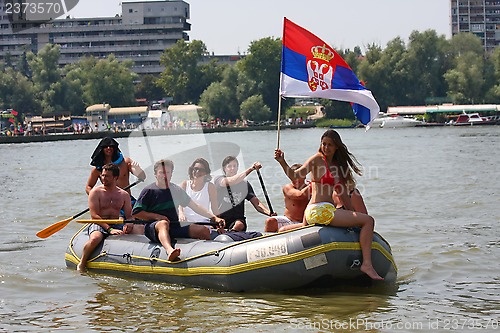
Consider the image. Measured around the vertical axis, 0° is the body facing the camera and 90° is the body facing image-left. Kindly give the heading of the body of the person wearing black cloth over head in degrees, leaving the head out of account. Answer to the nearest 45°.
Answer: approximately 0°

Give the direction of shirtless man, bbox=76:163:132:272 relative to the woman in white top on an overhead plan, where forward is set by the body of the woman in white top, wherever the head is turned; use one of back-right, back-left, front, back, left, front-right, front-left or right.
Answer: right

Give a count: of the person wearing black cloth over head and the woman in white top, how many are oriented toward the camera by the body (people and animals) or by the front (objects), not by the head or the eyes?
2

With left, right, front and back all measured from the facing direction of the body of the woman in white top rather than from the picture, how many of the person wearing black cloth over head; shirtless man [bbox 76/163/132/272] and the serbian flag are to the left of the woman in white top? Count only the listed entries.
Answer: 1

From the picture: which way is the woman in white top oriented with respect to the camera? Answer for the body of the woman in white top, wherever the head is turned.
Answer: toward the camera

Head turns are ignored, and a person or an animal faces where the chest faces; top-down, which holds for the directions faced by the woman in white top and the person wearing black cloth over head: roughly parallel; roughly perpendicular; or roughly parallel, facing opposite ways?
roughly parallel

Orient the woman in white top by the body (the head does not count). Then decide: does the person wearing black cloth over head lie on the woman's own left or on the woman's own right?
on the woman's own right

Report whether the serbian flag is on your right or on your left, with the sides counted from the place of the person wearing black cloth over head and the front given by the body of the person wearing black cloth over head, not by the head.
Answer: on your left
